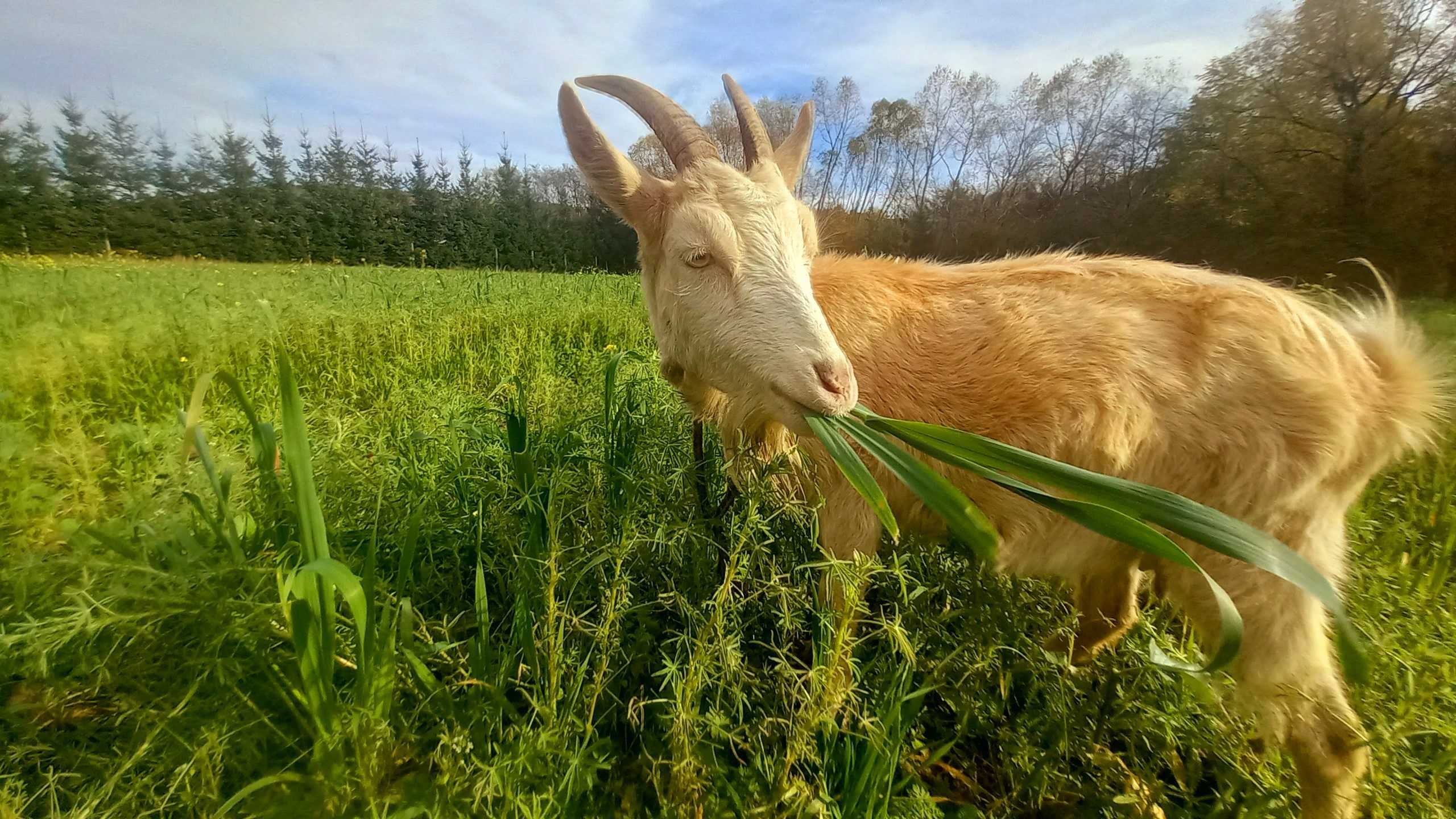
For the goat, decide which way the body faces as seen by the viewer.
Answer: to the viewer's left

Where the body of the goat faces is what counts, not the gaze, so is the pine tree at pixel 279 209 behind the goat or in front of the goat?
in front

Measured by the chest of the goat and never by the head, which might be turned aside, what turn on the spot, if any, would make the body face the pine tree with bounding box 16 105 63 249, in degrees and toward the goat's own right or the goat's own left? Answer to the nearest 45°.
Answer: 0° — it already faces it

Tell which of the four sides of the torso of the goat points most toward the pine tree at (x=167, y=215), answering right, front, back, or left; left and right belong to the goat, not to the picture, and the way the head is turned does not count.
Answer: front

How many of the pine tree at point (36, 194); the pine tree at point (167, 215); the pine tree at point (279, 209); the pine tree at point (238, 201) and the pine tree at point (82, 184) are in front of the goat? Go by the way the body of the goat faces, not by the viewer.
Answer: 5

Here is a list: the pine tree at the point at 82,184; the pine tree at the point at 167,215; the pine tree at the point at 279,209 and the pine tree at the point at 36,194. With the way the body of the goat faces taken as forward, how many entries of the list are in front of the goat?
4
